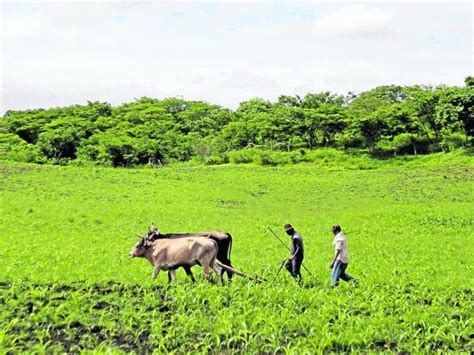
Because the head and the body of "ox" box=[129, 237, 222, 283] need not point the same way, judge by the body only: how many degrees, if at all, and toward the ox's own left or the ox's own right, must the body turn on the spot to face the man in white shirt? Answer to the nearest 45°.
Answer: approximately 180°

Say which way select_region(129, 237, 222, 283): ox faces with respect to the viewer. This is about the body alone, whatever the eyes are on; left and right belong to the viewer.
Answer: facing to the left of the viewer

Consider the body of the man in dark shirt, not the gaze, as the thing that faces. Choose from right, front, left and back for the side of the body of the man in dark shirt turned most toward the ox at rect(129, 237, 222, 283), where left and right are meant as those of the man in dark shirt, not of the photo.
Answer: front

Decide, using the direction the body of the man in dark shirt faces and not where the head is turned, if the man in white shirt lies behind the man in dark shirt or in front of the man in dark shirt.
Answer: behind

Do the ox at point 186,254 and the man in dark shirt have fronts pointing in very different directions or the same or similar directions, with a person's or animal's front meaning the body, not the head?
same or similar directions

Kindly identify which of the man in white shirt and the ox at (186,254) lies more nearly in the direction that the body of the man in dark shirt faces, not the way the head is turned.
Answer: the ox

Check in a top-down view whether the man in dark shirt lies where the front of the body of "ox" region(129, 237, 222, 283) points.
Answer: no

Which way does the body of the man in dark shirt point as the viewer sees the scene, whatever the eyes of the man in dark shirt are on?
to the viewer's left

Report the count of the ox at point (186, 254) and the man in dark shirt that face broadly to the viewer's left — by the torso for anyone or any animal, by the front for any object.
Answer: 2
